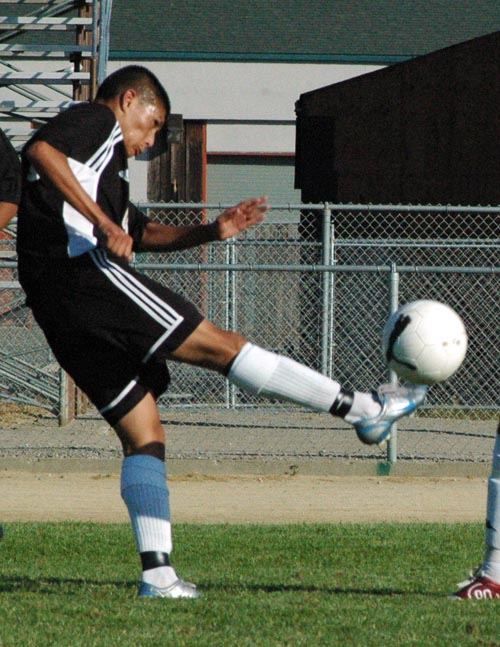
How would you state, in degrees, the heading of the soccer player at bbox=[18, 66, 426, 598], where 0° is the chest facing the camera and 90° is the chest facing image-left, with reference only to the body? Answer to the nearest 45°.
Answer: approximately 270°

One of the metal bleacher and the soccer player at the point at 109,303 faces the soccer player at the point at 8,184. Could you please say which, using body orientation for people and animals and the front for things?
the metal bleacher

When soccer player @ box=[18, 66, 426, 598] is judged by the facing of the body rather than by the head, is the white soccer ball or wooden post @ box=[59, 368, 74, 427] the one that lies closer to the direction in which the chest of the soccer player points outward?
the white soccer ball

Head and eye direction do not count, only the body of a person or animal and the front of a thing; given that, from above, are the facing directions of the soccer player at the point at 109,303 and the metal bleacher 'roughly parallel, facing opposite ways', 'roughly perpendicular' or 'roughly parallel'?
roughly perpendicular

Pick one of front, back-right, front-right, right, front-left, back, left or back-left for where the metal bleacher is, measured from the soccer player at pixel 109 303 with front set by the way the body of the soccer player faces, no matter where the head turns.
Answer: left

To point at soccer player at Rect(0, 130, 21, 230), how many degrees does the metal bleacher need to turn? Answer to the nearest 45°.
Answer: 0° — it already faces them

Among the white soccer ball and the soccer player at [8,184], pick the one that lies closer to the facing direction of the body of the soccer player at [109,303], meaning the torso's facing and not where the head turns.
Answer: the white soccer ball

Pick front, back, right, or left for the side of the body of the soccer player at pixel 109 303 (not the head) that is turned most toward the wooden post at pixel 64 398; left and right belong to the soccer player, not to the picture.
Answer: left

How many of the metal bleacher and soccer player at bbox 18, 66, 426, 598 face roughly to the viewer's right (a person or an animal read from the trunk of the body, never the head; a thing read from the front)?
1

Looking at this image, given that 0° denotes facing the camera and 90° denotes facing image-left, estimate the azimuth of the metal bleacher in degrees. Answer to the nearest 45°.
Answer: approximately 0°

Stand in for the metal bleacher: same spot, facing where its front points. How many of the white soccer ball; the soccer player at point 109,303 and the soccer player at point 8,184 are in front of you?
3
